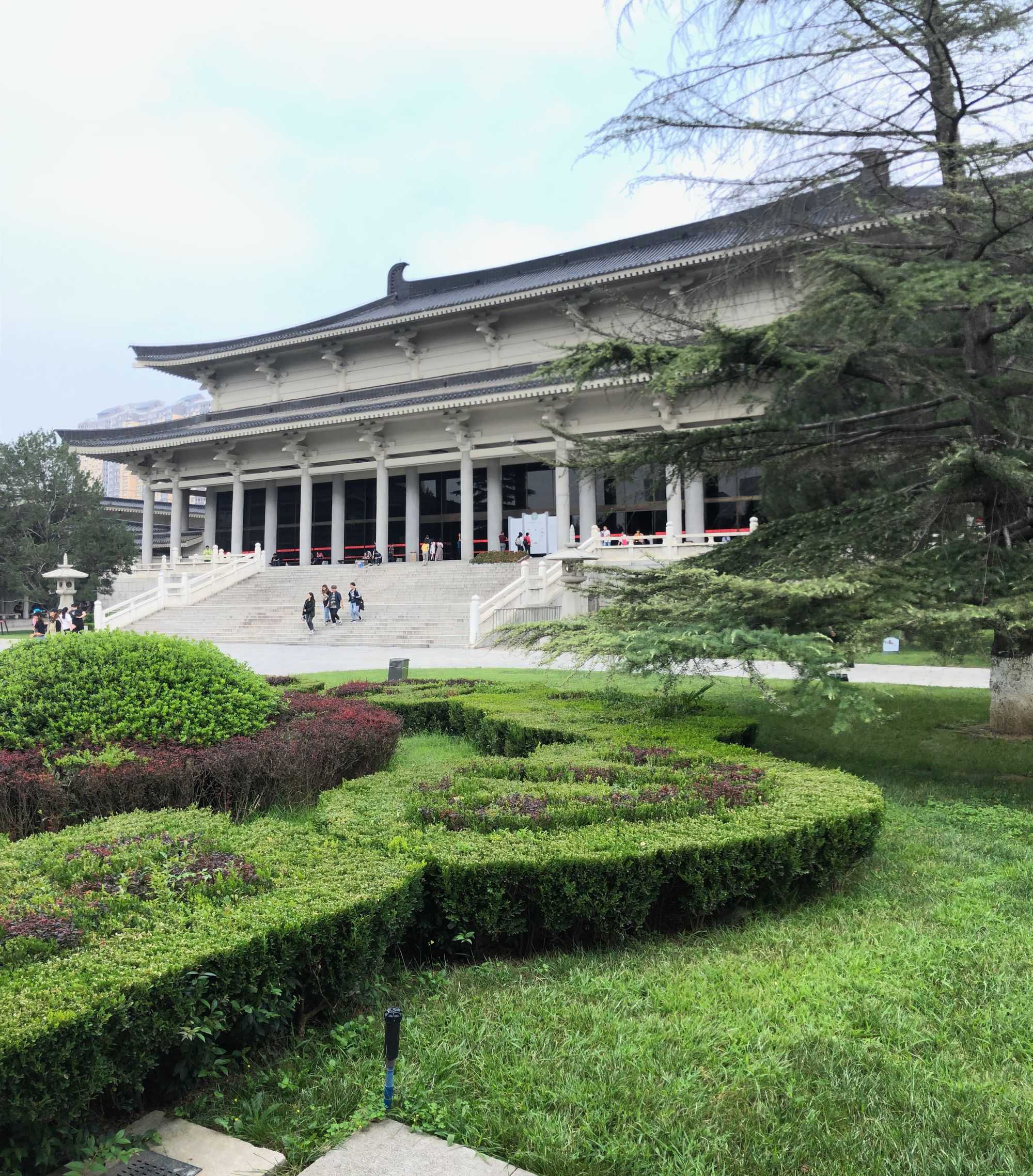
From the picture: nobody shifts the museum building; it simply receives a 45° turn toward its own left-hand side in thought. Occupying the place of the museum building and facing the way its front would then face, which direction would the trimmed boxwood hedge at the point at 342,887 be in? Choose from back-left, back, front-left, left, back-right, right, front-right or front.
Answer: front

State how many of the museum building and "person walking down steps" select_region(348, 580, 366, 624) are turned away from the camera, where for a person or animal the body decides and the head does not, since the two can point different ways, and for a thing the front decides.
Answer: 0

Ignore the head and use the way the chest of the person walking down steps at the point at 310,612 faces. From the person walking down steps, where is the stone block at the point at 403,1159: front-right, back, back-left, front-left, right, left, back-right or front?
front-left

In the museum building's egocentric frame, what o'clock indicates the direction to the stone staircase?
The stone staircase is roughly at 11 o'clock from the museum building.

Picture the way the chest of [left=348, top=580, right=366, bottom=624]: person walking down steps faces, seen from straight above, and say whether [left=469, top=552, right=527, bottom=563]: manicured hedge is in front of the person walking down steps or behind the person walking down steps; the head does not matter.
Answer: behind

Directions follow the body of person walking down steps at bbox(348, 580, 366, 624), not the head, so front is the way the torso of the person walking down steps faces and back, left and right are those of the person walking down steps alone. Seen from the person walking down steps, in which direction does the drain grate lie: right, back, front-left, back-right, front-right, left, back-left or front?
front-left

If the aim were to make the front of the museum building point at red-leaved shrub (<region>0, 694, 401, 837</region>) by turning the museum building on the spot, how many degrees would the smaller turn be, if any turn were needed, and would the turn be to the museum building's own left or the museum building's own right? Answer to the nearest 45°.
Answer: approximately 45° to the museum building's own left

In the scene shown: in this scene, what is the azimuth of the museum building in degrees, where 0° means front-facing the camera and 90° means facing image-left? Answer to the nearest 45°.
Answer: approximately 45°

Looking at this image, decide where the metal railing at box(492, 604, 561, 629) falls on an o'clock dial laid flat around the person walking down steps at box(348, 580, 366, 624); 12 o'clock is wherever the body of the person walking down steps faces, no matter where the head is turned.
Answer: The metal railing is roughly at 9 o'clock from the person walking down steps.

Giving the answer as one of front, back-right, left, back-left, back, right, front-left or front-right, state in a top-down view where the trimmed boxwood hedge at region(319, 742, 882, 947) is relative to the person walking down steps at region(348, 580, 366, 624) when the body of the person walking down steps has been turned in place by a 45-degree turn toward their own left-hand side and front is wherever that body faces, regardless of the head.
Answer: front

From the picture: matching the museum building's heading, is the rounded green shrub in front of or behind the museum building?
in front
